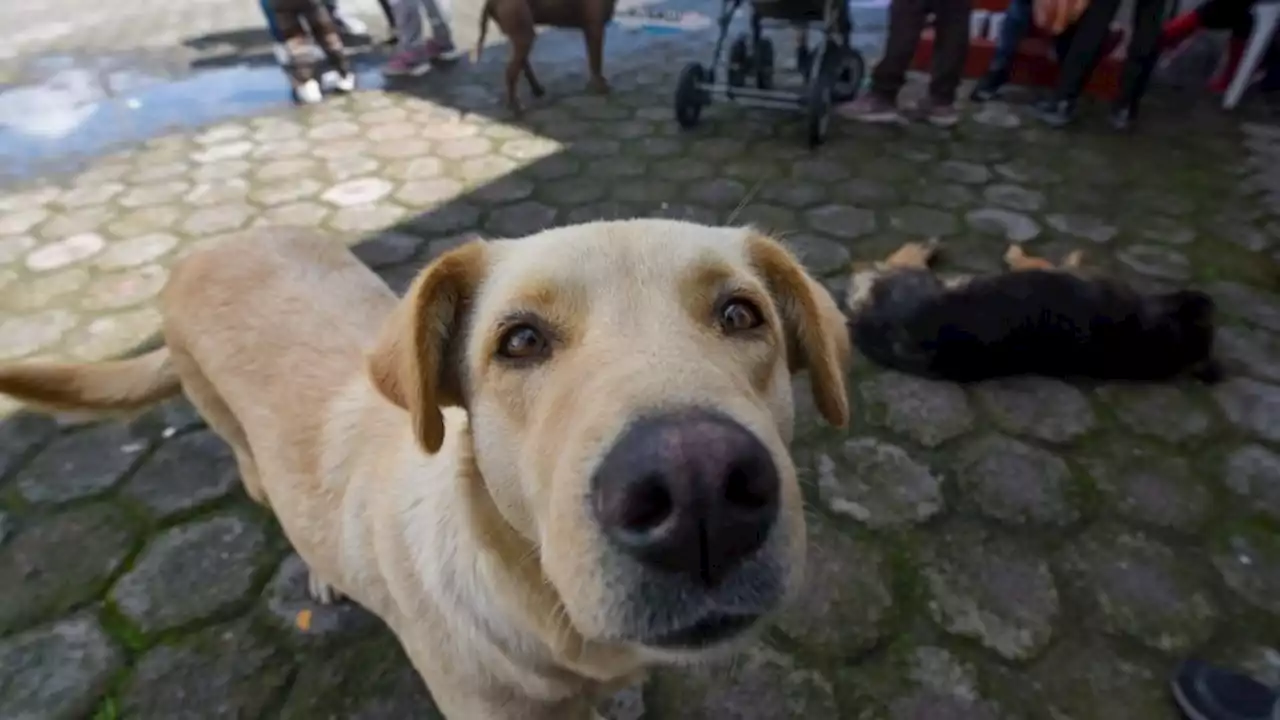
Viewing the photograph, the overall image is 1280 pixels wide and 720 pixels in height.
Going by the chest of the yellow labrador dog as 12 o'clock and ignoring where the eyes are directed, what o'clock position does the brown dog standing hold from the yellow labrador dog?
The brown dog standing is roughly at 8 o'clock from the yellow labrador dog.

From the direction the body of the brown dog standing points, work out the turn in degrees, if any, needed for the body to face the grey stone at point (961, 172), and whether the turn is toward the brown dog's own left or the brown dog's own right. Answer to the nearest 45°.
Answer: approximately 45° to the brown dog's own right

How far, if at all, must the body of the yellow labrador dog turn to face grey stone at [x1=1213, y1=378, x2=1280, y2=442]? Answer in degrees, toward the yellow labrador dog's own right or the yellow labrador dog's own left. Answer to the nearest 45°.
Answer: approximately 45° to the yellow labrador dog's own left

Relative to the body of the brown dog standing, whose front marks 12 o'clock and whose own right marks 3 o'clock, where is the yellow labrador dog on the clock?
The yellow labrador dog is roughly at 3 o'clock from the brown dog standing.

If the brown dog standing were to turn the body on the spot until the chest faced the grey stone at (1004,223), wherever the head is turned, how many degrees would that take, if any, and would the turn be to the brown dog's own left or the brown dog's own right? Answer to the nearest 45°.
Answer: approximately 45° to the brown dog's own right

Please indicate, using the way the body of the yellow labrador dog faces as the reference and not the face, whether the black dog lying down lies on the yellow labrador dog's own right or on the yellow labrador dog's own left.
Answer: on the yellow labrador dog's own left

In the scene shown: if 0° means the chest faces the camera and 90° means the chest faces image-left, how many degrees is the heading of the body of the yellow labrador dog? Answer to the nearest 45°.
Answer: approximately 315°

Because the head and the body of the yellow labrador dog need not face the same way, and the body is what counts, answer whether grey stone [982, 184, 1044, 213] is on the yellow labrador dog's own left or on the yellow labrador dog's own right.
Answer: on the yellow labrador dog's own left

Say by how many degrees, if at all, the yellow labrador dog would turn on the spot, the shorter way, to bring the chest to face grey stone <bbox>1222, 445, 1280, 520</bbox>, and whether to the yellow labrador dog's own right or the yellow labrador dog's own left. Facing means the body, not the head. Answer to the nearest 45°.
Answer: approximately 45° to the yellow labrador dog's own left

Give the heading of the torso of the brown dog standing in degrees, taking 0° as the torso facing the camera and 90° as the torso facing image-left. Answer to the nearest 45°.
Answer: approximately 270°
